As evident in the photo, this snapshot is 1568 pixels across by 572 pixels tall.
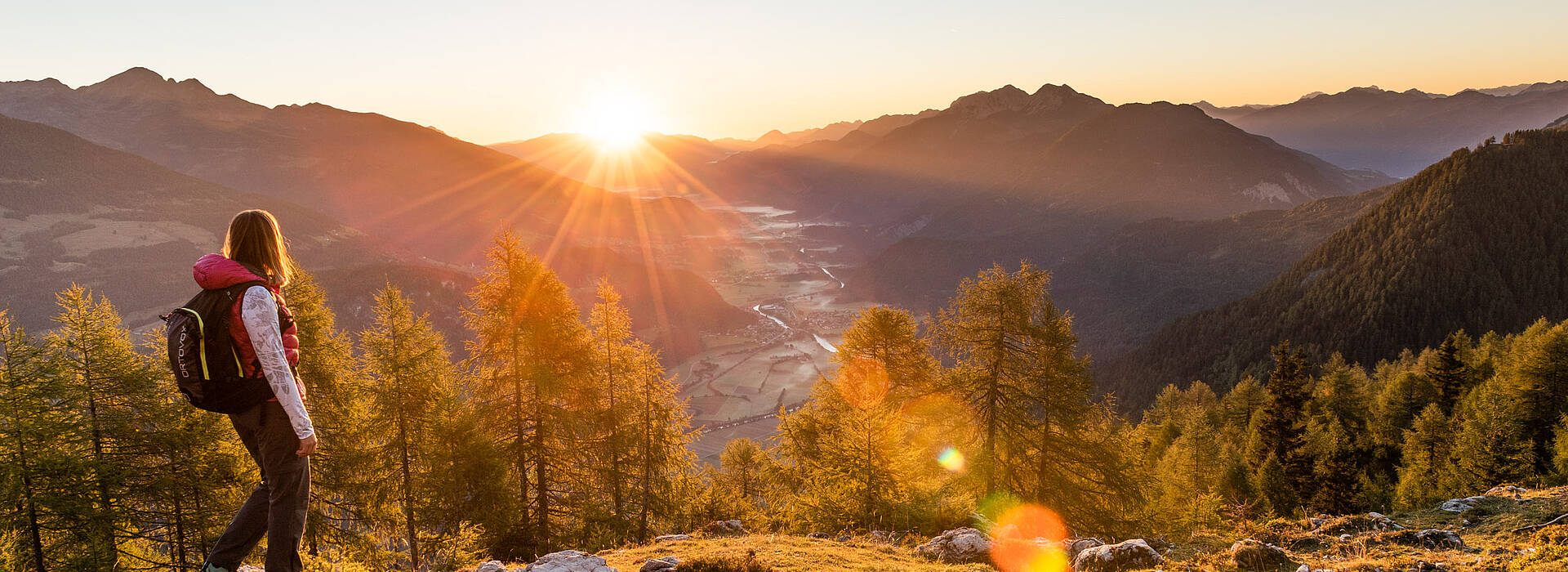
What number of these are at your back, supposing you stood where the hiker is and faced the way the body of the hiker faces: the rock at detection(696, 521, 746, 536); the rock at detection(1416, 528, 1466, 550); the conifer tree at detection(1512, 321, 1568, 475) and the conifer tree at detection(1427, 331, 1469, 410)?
0

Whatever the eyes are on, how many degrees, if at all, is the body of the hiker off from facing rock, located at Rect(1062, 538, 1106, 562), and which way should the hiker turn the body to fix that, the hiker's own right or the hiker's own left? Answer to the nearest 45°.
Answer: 0° — they already face it

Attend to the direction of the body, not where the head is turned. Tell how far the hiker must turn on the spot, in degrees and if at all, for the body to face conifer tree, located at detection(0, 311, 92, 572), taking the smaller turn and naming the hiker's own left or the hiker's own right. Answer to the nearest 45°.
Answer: approximately 90° to the hiker's own left

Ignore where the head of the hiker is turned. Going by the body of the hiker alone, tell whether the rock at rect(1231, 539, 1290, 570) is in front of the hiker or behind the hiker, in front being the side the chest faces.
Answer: in front

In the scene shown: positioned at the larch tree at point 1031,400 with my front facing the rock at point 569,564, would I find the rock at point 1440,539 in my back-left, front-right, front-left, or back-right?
front-left

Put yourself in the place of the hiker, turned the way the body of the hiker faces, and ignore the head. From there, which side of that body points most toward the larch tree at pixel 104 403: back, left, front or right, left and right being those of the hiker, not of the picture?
left

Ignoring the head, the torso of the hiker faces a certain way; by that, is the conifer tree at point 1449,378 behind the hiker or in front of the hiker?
in front

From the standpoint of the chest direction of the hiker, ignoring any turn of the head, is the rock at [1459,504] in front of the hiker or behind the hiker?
in front

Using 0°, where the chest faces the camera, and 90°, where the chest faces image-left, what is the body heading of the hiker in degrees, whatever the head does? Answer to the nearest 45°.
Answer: approximately 270°
